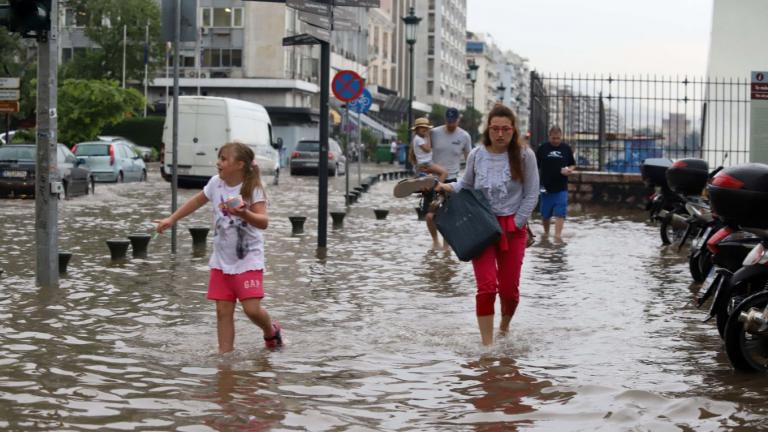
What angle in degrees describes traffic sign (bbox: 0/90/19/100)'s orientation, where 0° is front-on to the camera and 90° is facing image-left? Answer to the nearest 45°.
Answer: approximately 0°

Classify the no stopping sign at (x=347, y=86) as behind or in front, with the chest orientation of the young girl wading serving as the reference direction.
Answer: behind

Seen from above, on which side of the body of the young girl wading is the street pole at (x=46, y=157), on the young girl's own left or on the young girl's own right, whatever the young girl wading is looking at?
on the young girl's own right
